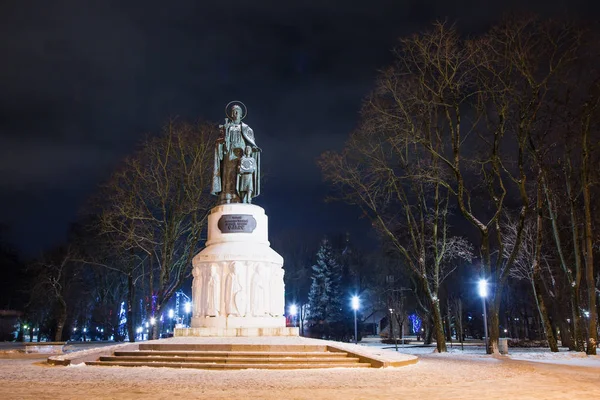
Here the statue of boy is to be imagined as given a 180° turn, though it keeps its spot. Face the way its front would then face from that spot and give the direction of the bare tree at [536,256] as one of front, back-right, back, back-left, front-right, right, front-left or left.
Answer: right

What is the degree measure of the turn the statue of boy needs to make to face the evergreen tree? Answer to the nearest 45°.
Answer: approximately 180°

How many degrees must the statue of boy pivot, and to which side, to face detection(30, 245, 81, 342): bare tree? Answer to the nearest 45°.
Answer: approximately 135° to its right

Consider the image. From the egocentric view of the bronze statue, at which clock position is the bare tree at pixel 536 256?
The bare tree is roughly at 9 o'clock from the bronze statue.

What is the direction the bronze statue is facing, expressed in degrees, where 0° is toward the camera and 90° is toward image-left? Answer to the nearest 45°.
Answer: approximately 0°

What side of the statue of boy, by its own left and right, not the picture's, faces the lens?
front
